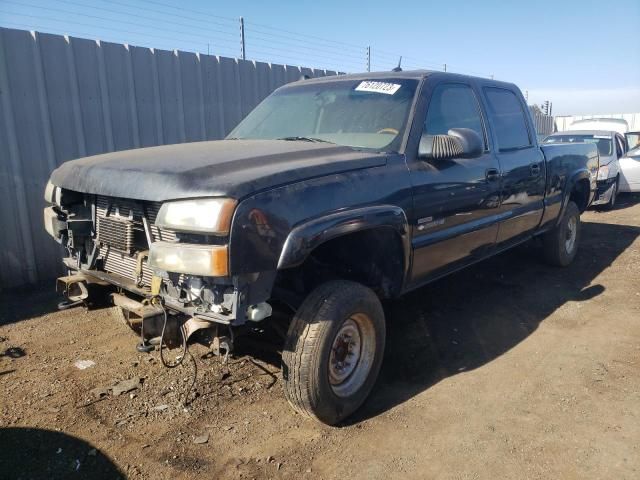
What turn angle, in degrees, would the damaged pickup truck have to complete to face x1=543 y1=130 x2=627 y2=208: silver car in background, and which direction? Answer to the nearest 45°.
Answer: approximately 180°

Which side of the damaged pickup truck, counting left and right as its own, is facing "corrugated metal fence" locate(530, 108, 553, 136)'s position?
back

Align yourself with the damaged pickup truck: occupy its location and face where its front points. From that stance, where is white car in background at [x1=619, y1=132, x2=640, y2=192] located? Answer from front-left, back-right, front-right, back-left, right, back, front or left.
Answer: back

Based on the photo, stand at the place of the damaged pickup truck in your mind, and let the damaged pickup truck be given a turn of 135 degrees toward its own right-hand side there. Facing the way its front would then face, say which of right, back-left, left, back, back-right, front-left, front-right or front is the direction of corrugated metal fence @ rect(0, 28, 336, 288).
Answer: front-left
